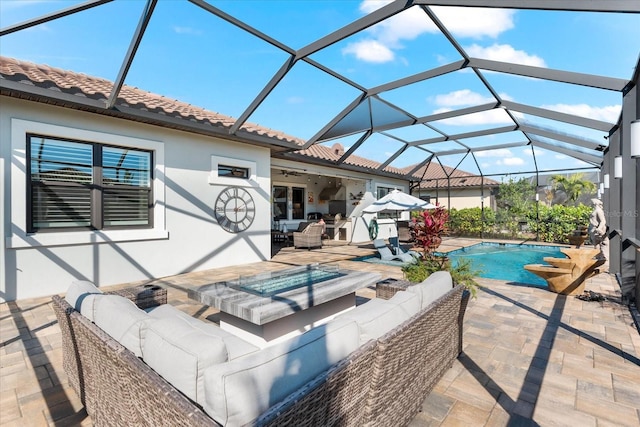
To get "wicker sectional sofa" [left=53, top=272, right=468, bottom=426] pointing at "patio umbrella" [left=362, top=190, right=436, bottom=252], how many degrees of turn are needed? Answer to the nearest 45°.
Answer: approximately 45° to its right

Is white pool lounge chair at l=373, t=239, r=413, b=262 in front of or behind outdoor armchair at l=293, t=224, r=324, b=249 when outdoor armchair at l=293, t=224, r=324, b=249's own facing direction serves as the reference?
behind

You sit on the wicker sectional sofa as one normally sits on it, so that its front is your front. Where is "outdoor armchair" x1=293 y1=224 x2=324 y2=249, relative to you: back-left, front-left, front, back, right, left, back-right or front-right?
front

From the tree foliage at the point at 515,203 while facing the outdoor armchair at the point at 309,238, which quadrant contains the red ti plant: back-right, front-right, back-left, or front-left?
front-left

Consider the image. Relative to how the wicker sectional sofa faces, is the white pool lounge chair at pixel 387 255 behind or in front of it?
in front

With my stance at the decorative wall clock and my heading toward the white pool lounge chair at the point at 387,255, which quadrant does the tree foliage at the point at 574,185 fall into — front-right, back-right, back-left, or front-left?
front-left

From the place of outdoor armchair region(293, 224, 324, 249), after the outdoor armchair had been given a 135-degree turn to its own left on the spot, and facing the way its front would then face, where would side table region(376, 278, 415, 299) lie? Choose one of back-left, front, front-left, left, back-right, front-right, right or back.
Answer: front

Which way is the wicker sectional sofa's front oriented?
away from the camera

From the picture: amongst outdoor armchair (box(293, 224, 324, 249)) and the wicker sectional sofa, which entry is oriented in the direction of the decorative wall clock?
the wicker sectional sofa

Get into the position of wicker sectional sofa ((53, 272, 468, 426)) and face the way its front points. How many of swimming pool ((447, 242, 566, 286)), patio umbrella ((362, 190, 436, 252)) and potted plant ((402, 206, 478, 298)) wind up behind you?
0

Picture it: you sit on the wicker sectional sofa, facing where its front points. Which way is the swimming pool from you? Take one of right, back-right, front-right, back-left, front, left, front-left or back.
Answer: front-right

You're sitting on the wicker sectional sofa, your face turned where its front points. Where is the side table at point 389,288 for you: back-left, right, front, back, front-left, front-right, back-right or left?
front-right

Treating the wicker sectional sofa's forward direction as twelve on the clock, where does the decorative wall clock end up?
The decorative wall clock is roughly at 12 o'clock from the wicker sectional sofa.
